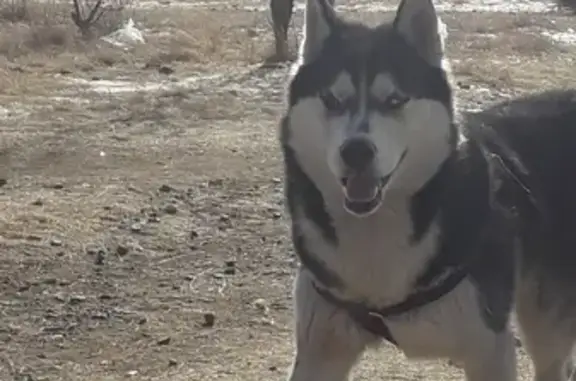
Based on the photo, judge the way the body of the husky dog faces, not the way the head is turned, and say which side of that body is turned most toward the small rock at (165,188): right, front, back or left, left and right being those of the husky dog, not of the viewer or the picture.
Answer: right

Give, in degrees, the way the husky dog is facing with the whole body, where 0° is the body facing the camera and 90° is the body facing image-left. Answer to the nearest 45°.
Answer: approximately 45°

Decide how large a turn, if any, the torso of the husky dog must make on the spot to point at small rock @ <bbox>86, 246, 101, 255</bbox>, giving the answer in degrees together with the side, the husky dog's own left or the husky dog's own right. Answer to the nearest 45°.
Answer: approximately 90° to the husky dog's own right

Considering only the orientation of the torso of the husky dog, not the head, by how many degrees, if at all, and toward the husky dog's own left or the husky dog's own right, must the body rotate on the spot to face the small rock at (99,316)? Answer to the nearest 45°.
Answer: approximately 90° to the husky dog's own right

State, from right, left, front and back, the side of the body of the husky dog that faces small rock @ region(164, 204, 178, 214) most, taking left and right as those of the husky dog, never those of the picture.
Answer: right
